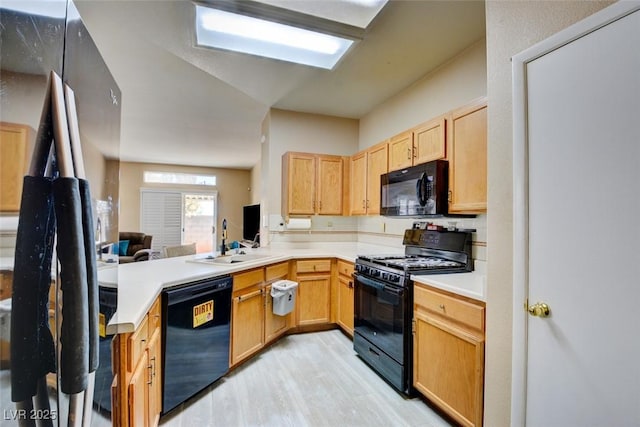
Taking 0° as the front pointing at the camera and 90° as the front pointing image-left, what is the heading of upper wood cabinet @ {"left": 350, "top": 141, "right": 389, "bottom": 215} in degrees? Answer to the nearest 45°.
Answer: approximately 45°

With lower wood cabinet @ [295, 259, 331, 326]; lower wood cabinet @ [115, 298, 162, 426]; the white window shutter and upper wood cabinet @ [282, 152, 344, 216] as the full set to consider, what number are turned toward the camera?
3

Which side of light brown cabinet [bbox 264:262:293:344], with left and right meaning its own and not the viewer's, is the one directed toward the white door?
front

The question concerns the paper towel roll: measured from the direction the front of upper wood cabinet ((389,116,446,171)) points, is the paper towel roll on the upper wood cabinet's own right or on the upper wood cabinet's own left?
on the upper wood cabinet's own right

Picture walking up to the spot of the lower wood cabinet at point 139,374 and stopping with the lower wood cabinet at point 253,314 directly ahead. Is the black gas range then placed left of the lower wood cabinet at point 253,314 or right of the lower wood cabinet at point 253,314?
right

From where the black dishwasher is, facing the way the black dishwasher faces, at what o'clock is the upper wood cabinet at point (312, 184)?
The upper wood cabinet is roughly at 9 o'clock from the black dishwasher.

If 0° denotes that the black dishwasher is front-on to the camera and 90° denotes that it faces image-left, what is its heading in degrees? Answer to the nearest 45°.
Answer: approximately 315°

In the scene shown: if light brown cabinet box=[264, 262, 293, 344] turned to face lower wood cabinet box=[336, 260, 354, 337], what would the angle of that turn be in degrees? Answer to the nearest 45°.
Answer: approximately 45° to its left

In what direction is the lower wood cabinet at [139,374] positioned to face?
to the viewer's right

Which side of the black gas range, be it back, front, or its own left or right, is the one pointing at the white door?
left

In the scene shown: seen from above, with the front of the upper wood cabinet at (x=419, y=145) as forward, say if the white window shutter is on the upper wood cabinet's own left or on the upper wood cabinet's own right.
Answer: on the upper wood cabinet's own right

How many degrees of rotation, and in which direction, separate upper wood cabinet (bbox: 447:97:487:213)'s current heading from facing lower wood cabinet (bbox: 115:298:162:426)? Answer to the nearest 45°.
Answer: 0° — it already faces it
